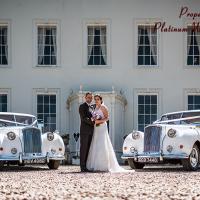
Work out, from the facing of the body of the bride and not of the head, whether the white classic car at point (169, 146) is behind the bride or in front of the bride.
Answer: behind

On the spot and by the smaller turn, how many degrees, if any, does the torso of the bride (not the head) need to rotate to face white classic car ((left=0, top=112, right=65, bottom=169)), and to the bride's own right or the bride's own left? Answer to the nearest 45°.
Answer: approximately 90° to the bride's own right

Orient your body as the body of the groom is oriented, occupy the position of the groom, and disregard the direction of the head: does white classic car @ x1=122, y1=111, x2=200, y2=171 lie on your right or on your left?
on your left

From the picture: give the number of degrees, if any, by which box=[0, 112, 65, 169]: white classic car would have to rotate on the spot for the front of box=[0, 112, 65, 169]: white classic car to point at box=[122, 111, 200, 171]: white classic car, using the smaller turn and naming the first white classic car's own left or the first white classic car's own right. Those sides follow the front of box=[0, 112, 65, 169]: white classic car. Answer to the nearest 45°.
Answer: approximately 45° to the first white classic car's own left
